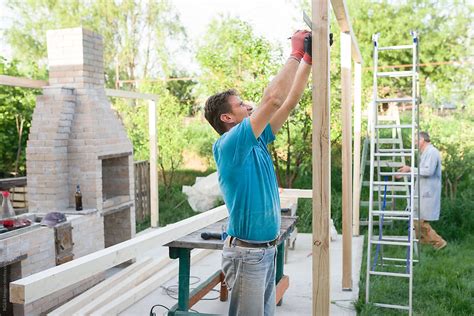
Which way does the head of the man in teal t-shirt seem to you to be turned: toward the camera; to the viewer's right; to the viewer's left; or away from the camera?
to the viewer's right

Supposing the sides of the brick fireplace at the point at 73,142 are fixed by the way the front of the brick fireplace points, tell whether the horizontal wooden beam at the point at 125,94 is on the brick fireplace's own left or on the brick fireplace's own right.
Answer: on the brick fireplace's own left

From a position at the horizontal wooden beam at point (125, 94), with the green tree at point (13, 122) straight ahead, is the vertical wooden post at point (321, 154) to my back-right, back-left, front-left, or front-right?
back-left

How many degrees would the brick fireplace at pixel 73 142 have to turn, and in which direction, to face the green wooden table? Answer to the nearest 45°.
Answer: approximately 45° to its right

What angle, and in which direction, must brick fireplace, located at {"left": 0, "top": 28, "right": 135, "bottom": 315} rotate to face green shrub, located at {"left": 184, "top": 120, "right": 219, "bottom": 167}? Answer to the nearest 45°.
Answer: approximately 90° to its left

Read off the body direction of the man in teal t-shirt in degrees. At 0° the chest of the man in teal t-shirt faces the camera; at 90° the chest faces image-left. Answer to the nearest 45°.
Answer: approximately 270°

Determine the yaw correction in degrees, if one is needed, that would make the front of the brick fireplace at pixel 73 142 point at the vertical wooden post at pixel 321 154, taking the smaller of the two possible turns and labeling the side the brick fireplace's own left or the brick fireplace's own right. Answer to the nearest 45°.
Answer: approximately 45° to the brick fireplace's own right
